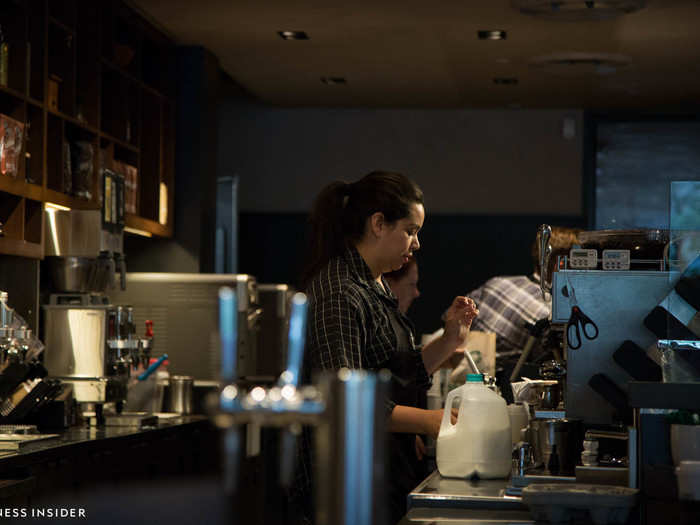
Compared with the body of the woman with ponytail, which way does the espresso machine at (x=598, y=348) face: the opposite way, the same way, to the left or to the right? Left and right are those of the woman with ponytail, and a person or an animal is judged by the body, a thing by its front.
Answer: the opposite way

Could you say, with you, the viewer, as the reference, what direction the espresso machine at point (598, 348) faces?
facing to the left of the viewer

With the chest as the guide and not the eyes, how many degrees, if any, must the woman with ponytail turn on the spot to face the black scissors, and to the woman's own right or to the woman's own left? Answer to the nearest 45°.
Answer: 0° — they already face it

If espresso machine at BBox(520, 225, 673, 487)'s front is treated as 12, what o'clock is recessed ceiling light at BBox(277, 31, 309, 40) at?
The recessed ceiling light is roughly at 2 o'clock from the espresso machine.

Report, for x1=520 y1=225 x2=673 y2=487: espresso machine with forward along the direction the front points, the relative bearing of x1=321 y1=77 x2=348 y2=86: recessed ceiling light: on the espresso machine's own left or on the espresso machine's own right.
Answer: on the espresso machine's own right

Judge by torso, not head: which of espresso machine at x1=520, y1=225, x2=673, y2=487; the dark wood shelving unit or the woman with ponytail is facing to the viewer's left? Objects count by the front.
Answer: the espresso machine

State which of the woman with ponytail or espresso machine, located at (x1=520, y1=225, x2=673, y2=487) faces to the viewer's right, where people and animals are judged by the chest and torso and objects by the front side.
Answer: the woman with ponytail

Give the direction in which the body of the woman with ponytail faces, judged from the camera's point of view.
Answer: to the viewer's right

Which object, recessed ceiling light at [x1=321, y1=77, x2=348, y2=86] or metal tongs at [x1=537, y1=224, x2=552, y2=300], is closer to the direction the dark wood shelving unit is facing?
the metal tongs

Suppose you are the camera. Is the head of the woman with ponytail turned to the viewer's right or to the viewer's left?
to the viewer's right

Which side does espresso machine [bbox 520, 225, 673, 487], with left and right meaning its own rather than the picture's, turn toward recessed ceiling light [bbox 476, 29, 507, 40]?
right

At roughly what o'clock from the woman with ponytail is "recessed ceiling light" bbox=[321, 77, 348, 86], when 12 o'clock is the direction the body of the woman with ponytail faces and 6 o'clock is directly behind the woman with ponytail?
The recessed ceiling light is roughly at 9 o'clock from the woman with ponytail.
